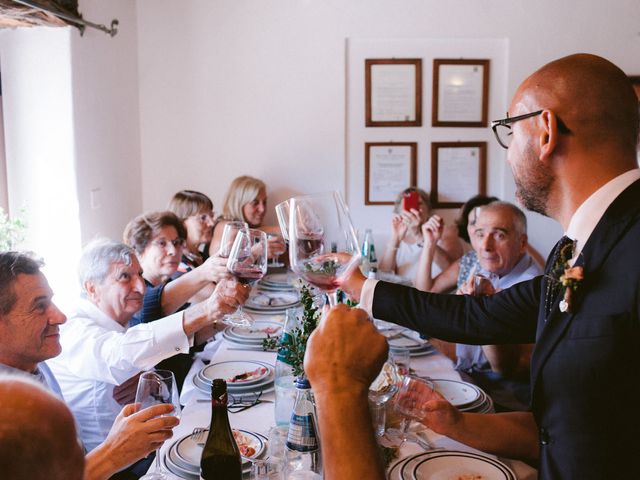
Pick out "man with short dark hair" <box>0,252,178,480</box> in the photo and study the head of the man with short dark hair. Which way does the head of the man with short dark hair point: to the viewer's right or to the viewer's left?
to the viewer's right

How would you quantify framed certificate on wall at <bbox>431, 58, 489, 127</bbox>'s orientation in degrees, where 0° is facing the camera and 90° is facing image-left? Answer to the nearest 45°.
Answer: approximately 0°

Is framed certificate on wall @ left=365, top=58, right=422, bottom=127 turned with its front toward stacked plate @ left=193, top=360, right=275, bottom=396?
yes

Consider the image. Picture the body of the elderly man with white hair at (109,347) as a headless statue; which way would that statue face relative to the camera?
to the viewer's right

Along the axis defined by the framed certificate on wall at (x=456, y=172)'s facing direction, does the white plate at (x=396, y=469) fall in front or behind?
in front

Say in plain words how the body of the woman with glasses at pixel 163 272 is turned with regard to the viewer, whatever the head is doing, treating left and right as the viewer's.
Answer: facing the viewer and to the right of the viewer

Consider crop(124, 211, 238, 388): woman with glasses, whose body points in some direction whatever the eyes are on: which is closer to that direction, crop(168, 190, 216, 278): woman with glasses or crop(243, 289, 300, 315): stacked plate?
the stacked plate

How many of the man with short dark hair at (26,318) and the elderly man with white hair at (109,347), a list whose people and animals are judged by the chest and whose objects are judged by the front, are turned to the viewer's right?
2

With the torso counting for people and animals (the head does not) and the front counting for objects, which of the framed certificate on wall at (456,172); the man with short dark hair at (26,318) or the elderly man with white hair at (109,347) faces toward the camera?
the framed certificate on wall

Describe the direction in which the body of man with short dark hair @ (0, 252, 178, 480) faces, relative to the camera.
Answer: to the viewer's right

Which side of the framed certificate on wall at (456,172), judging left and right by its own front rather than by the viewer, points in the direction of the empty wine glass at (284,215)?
front

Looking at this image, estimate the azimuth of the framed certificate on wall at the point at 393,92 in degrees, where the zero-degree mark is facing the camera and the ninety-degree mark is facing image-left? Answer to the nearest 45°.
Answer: approximately 0°
